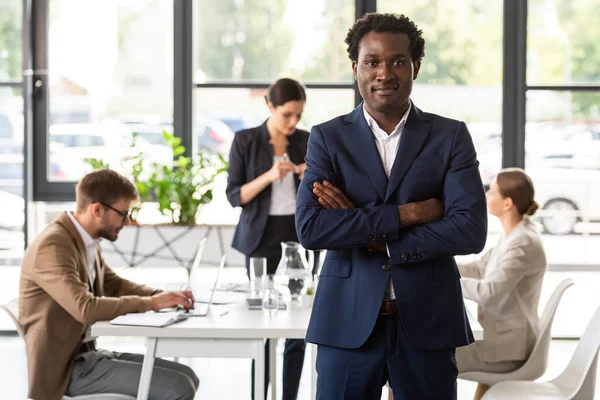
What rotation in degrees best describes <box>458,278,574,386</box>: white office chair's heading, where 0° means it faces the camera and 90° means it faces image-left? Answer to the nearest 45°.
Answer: approximately 90°

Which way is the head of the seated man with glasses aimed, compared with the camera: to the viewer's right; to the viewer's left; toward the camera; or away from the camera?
to the viewer's right

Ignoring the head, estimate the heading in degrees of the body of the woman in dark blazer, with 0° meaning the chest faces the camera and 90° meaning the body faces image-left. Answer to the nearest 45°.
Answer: approximately 315°

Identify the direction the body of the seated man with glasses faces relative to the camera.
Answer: to the viewer's right

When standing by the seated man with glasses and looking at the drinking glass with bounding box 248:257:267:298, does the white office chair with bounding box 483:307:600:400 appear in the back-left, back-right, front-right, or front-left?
front-right

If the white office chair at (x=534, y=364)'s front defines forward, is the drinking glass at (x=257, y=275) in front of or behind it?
in front

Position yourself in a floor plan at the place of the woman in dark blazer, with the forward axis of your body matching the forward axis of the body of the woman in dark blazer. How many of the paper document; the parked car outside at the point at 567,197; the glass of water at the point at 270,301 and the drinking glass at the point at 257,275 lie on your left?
1

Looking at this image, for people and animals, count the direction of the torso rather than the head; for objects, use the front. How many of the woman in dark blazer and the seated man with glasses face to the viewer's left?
0

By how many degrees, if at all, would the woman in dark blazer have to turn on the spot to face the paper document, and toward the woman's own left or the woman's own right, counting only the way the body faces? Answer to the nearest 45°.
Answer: approximately 45° to the woman's own right

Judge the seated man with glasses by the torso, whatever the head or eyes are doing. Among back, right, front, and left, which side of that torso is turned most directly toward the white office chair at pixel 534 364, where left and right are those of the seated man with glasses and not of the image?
front

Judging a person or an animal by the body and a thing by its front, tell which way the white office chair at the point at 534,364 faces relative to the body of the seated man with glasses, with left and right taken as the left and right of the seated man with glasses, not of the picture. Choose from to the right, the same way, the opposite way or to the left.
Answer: the opposite way
